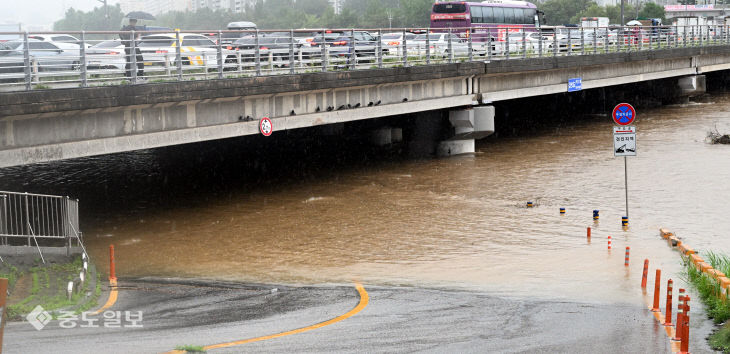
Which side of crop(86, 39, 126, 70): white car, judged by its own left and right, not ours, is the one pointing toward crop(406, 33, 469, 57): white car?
front

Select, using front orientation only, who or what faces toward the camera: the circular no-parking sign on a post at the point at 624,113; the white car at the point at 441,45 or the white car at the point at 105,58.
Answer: the circular no-parking sign on a post

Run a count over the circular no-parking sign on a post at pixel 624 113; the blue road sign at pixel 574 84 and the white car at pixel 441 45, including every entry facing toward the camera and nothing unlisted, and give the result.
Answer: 2

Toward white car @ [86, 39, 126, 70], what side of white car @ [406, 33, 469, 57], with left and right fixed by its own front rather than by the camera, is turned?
back

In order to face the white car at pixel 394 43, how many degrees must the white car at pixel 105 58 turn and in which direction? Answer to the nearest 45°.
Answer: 0° — it already faces it

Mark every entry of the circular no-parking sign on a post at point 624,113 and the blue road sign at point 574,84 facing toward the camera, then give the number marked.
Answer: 2

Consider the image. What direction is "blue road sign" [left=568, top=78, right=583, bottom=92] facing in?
toward the camera

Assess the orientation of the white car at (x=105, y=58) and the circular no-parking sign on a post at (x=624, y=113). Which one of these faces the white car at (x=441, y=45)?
the white car at (x=105, y=58)

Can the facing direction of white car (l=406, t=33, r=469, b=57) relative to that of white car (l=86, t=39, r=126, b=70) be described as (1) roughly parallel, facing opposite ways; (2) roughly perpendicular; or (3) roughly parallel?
roughly parallel

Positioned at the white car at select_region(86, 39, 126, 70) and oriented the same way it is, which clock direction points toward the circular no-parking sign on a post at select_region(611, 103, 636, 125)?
The circular no-parking sign on a post is roughly at 2 o'clock from the white car.

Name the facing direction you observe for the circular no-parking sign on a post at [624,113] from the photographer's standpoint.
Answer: facing the viewer

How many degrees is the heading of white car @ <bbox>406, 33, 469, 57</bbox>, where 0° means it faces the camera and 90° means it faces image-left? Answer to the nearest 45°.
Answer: approximately 225°

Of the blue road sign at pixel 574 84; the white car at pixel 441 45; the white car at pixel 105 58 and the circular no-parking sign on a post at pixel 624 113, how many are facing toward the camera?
2

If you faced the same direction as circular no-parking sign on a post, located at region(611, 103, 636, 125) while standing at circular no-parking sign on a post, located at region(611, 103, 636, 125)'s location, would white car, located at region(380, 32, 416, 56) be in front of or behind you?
behind
